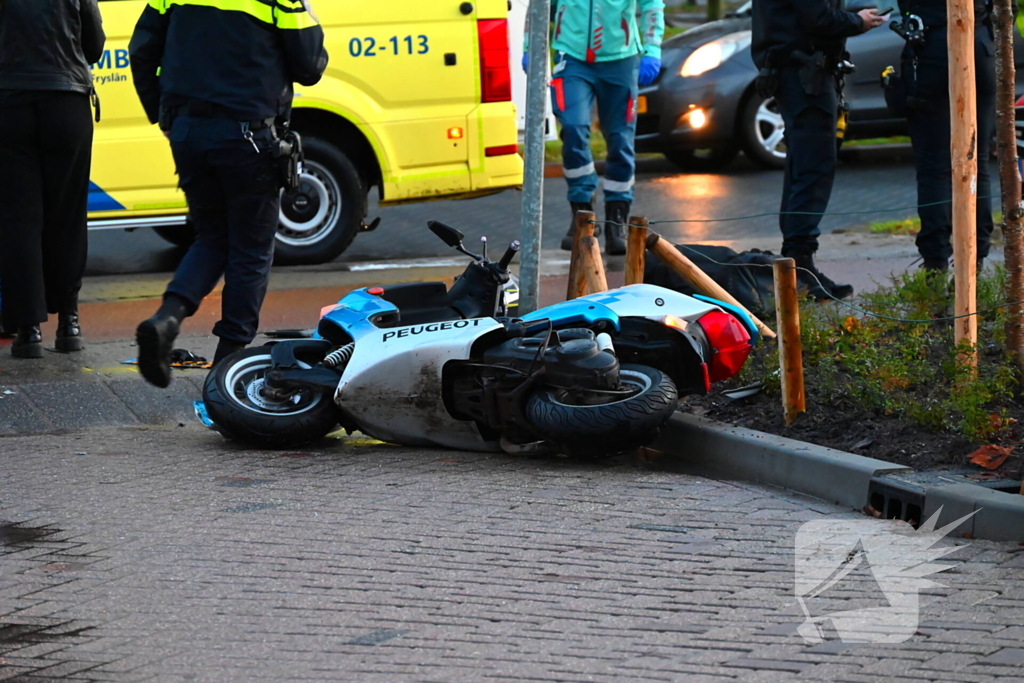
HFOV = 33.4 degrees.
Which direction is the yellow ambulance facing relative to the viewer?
to the viewer's left

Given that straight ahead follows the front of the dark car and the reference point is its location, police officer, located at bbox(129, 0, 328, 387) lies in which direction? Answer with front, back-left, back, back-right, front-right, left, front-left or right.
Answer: front-left

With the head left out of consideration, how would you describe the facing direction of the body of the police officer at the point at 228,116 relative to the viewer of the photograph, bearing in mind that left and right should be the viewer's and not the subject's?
facing away from the viewer and to the right of the viewer

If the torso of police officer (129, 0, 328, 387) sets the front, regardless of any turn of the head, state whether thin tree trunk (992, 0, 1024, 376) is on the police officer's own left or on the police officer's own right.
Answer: on the police officer's own right

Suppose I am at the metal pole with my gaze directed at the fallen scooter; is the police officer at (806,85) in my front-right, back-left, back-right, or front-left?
back-left

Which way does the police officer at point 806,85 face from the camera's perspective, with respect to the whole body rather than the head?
to the viewer's right

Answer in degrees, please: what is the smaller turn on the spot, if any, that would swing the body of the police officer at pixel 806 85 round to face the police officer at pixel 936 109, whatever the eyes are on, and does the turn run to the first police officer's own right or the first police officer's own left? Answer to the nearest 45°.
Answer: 0° — they already face them
